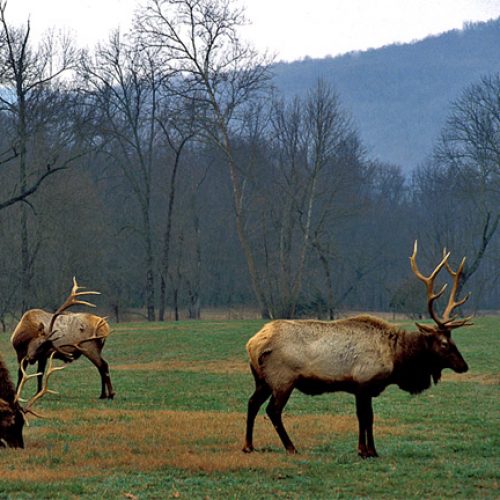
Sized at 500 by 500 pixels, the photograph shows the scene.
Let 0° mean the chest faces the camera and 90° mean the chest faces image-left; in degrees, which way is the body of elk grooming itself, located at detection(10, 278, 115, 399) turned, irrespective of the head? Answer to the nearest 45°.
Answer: approximately 90°
